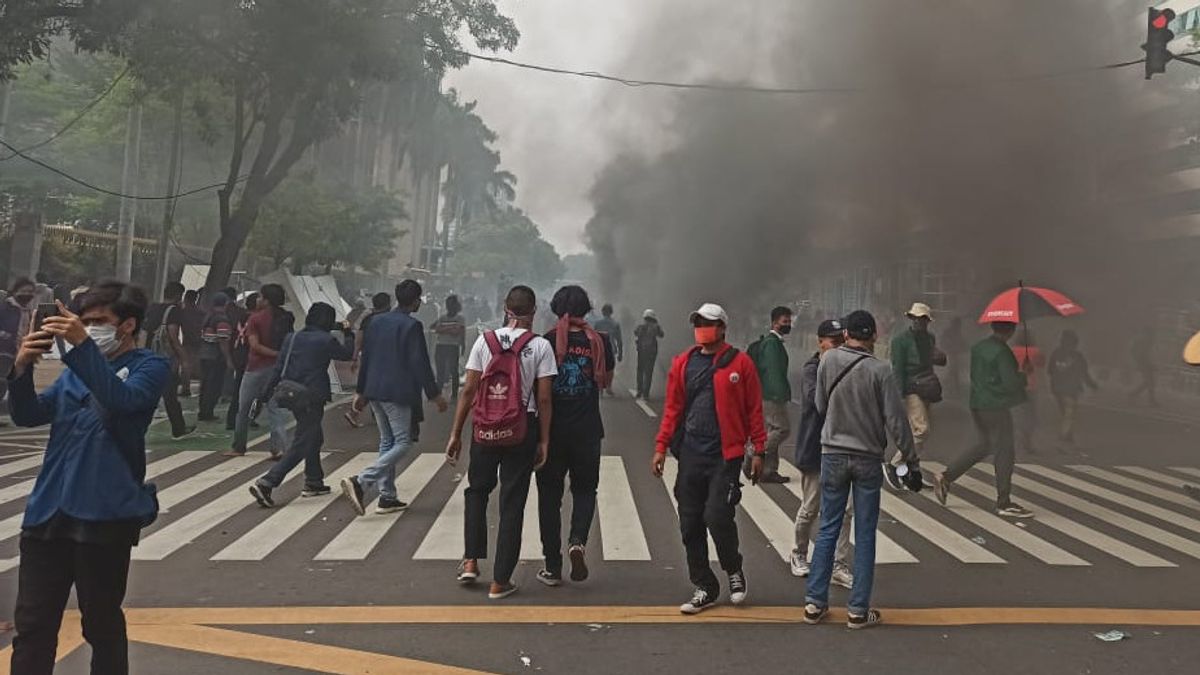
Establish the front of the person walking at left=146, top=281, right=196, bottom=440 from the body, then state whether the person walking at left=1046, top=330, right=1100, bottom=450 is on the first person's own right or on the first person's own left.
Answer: on the first person's own right

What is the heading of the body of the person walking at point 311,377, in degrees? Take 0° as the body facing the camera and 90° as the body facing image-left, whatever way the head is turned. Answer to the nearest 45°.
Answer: approximately 225°

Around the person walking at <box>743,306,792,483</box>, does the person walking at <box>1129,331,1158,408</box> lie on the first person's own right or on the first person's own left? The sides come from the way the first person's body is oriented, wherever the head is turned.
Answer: on the first person's own left

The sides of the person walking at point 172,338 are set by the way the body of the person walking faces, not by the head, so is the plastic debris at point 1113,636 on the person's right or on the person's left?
on the person's right

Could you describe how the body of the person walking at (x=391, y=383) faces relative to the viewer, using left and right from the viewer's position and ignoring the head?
facing away from the viewer and to the right of the viewer

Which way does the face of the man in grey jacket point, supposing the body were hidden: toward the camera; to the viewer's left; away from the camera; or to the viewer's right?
away from the camera
